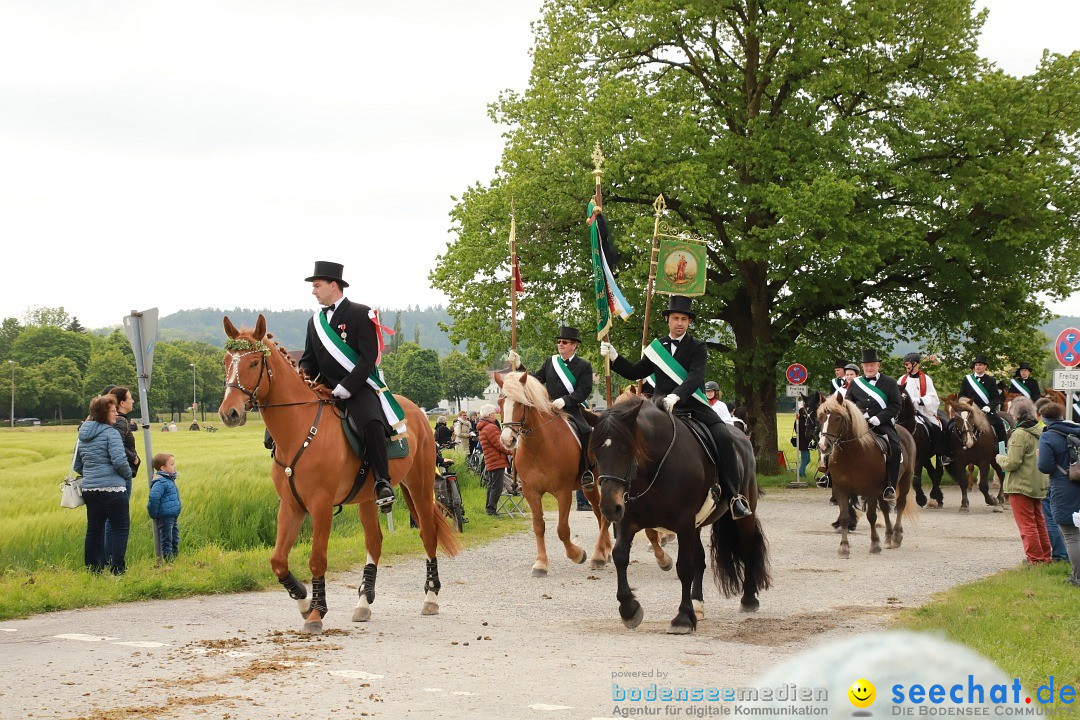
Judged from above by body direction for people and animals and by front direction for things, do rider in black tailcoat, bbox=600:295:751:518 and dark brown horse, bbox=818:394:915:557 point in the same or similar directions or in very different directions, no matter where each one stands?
same or similar directions

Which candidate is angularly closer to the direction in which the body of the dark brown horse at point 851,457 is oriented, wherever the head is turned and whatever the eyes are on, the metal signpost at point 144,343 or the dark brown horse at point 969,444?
the metal signpost

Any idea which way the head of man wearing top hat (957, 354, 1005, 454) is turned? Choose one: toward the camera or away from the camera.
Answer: toward the camera

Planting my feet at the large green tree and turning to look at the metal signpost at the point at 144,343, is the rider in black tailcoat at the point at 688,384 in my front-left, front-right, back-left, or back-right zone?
front-left

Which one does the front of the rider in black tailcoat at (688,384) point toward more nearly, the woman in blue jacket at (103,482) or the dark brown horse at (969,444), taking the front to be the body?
the woman in blue jacket

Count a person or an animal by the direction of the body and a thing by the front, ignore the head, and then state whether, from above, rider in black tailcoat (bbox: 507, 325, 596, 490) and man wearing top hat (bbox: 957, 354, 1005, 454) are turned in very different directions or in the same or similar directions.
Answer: same or similar directions

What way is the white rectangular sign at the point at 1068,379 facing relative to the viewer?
toward the camera

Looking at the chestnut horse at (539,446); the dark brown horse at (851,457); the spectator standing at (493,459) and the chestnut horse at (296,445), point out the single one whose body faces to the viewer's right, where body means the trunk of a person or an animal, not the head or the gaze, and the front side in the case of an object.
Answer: the spectator standing

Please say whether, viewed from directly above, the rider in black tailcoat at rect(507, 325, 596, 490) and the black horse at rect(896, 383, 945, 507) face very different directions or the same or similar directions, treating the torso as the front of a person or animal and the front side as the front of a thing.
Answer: same or similar directions

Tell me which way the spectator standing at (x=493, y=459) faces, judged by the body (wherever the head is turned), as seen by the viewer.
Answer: to the viewer's right

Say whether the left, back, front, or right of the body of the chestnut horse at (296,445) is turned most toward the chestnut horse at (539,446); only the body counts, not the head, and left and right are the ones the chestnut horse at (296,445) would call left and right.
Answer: back

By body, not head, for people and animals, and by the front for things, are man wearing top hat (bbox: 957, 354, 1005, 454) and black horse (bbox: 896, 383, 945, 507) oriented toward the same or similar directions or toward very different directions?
same or similar directions

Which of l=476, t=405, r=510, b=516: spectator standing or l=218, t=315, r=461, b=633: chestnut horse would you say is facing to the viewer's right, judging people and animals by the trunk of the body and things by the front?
the spectator standing

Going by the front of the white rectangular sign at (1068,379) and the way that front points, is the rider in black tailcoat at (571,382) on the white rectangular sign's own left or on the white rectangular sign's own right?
on the white rectangular sign's own right

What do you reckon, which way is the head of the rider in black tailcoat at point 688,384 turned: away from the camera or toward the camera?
toward the camera

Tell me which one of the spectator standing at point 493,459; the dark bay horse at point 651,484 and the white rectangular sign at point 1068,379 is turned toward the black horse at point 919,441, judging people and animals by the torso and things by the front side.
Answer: the spectator standing
